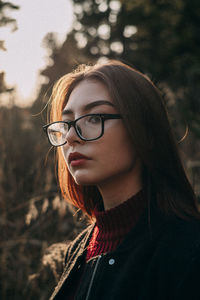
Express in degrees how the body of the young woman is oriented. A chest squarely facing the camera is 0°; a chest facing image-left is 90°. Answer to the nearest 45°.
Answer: approximately 45°

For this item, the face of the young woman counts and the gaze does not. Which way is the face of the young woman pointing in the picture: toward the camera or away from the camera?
toward the camera
